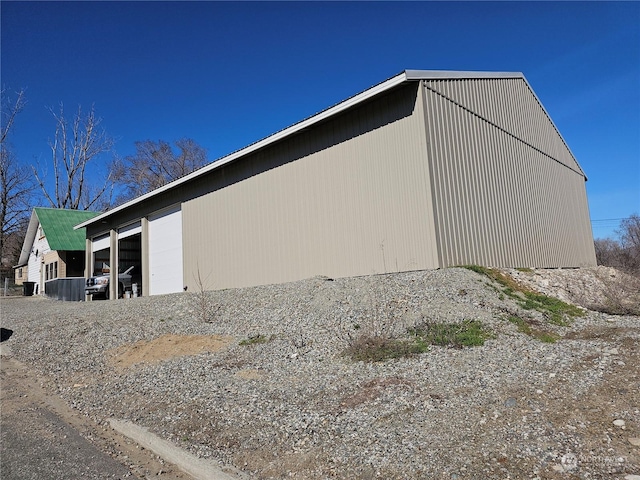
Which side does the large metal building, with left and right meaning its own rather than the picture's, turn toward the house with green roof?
right

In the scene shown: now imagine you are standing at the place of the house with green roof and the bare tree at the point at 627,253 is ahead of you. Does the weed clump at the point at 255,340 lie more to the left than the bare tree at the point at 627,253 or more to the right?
right

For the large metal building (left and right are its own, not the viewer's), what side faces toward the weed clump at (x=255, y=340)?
front

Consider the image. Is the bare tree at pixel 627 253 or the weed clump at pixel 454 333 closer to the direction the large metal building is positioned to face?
the weed clump

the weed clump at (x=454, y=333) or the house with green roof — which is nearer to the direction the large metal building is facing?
the weed clump

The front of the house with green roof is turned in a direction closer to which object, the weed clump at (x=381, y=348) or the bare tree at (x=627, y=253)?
the weed clump

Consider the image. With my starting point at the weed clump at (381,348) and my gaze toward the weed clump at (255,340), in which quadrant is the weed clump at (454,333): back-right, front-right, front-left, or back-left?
back-right

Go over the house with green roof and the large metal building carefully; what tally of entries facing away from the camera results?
0

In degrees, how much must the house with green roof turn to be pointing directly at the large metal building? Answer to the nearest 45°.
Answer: approximately 45° to its left

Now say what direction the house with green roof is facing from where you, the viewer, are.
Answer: facing the viewer and to the left of the viewer

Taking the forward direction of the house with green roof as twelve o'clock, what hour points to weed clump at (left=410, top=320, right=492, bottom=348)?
The weed clump is roughly at 10 o'clock from the house with green roof.

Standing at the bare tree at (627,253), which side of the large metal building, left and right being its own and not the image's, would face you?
back

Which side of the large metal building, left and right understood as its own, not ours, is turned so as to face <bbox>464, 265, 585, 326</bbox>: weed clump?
left
